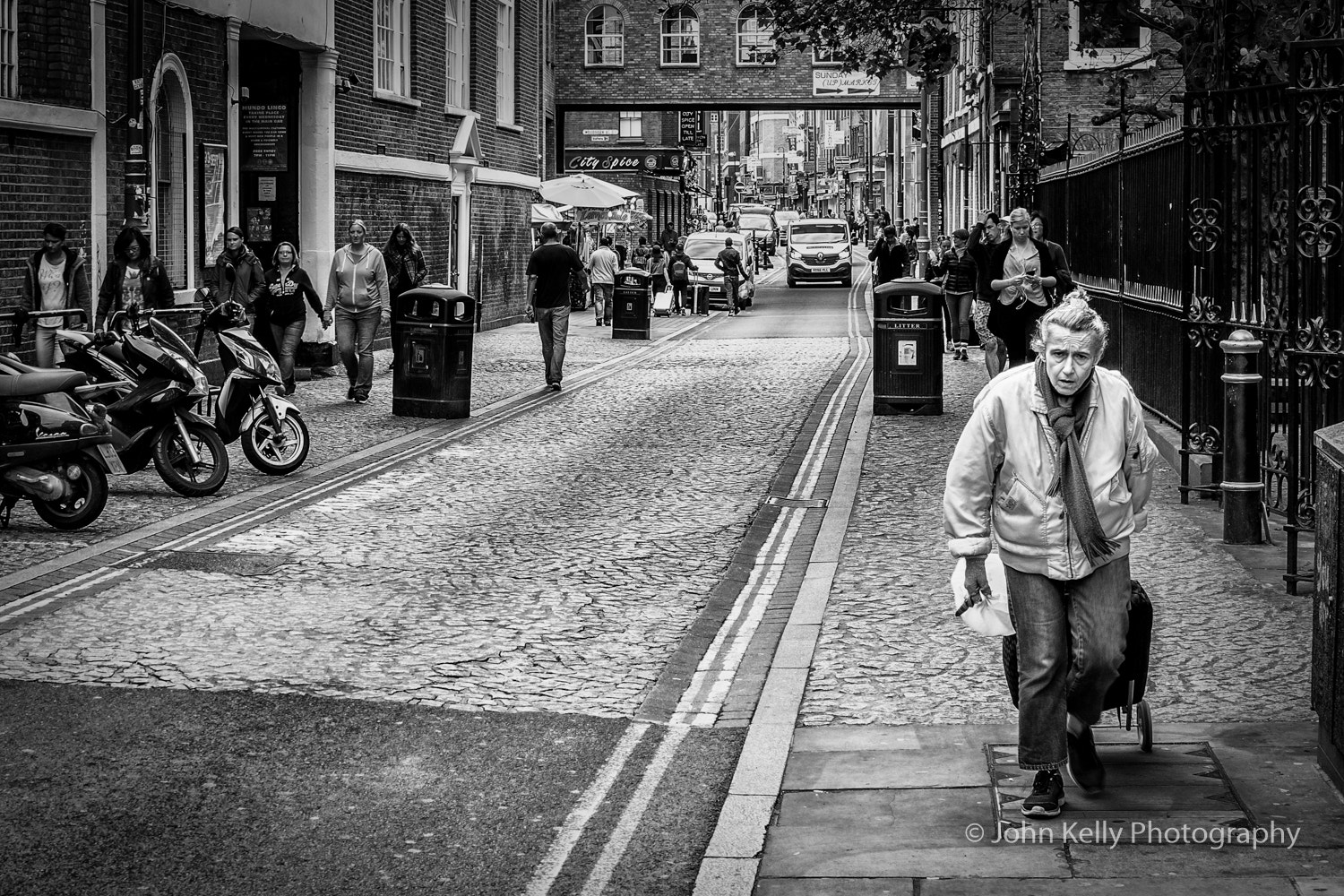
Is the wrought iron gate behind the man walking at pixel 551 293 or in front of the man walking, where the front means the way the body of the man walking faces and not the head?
behind

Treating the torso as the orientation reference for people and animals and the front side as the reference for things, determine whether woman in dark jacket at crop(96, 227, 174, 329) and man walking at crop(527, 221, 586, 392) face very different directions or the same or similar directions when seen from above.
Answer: very different directions

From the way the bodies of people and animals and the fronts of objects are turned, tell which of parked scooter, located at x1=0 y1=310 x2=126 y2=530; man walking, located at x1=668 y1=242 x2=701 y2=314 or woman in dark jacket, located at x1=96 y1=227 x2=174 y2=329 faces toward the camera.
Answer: the woman in dark jacket

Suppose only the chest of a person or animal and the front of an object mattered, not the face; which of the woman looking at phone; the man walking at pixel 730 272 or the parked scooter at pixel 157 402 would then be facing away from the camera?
the man walking

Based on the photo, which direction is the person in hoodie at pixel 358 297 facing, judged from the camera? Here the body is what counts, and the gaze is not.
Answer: toward the camera

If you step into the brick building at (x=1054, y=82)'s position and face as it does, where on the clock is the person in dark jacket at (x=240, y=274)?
The person in dark jacket is roughly at 11 o'clock from the brick building.

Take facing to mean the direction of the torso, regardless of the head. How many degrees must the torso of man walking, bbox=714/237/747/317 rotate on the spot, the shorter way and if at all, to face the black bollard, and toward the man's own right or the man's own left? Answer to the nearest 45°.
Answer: approximately 180°

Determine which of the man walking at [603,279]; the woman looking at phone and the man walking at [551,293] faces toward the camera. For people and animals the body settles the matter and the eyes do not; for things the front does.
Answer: the woman looking at phone

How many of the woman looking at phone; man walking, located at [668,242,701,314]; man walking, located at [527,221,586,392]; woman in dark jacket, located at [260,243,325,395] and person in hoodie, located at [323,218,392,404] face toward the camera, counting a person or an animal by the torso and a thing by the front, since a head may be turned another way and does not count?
3

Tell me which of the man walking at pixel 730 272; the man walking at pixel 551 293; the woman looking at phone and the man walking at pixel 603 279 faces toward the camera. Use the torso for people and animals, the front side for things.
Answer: the woman looking at phone

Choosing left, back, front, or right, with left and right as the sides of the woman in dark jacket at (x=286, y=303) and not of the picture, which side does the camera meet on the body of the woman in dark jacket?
front
